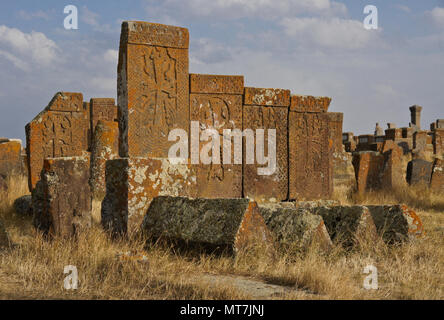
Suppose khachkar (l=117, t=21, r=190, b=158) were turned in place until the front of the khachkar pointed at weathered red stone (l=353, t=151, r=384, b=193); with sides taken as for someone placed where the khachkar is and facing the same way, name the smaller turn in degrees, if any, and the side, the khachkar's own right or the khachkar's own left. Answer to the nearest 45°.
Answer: approximately 90° to the khachkar's own left

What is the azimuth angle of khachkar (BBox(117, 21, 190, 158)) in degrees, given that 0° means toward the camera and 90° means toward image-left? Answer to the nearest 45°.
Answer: approximately 315°

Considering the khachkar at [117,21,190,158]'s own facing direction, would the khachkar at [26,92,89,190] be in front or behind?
behind

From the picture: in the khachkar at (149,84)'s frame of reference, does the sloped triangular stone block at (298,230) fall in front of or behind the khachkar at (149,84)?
in front

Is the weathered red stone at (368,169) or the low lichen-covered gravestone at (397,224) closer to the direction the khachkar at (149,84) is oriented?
the low lichen-covered gravestone

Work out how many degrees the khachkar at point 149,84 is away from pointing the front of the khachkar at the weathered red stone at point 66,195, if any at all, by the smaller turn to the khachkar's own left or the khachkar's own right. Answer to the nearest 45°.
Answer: approximately 45° to the khachkar's own right

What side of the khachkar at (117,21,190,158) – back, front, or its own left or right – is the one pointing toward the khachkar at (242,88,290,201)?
left

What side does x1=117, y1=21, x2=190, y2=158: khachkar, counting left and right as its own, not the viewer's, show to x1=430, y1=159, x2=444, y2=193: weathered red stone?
left

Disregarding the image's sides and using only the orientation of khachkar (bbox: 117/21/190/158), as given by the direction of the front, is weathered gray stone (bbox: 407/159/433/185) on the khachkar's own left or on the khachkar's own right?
on the khachkar's own left

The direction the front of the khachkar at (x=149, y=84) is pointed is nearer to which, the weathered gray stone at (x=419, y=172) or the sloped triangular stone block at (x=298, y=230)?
the sloped triangular stone block

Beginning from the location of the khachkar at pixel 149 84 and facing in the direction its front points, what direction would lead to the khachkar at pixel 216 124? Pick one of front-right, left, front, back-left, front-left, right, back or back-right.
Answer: left
